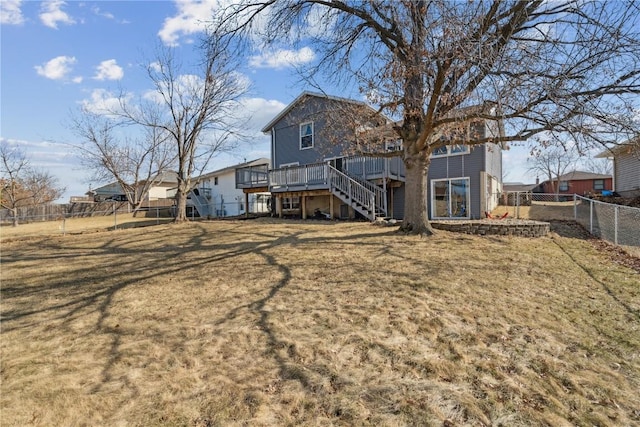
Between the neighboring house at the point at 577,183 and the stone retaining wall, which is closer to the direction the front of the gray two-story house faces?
the neighboring house

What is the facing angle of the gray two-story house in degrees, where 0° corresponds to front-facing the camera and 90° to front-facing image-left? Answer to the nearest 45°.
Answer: approximately 180°

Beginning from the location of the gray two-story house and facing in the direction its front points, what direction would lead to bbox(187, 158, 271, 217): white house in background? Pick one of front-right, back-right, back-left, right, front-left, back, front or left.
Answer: front-left

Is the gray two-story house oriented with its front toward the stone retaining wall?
no

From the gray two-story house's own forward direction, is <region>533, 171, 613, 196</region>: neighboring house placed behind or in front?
in front

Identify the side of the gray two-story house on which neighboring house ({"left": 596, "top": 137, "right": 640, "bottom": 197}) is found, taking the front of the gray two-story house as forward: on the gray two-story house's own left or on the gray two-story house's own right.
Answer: on the gray two-story house's own right

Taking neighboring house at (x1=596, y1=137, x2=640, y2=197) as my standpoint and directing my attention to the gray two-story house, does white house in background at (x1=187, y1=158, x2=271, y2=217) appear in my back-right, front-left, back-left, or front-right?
front-right
